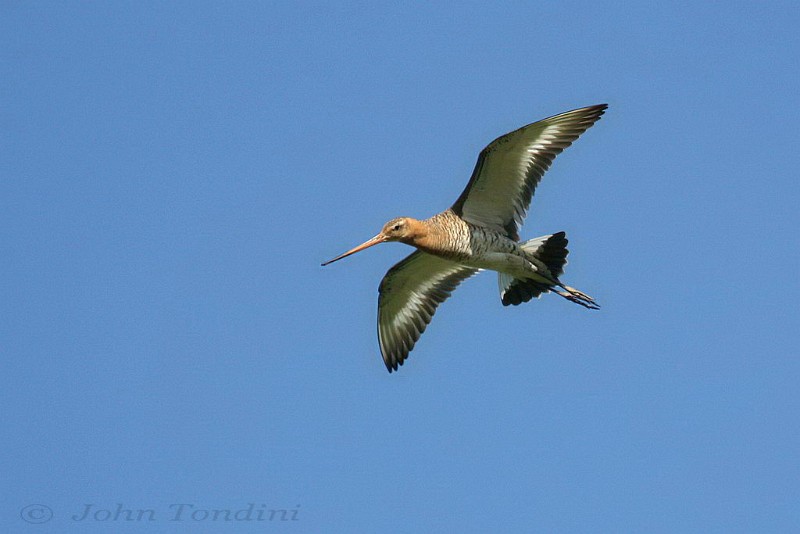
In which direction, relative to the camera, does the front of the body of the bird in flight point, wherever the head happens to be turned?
to the viewer's left
